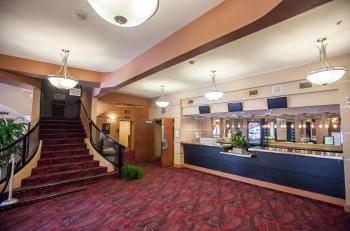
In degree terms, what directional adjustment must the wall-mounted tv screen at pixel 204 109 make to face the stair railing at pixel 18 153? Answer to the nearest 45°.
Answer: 0° — it already faces it

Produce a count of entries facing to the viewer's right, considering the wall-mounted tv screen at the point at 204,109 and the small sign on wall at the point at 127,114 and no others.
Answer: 0

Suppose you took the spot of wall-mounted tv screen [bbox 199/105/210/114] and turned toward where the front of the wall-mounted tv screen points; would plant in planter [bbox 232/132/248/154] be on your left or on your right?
on your left

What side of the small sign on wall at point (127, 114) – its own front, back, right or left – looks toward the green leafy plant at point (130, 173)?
front

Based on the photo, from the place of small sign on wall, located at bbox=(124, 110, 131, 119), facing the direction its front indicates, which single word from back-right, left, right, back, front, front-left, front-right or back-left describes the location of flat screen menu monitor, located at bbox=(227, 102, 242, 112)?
front-left

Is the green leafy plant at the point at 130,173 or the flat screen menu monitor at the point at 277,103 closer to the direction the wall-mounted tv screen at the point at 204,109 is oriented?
the green leafy plant

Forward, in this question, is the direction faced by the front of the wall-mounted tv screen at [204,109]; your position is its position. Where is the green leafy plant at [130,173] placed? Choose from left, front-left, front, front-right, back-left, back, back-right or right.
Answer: front

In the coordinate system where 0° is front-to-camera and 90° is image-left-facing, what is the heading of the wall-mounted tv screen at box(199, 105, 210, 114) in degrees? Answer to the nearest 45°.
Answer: approximately 45°

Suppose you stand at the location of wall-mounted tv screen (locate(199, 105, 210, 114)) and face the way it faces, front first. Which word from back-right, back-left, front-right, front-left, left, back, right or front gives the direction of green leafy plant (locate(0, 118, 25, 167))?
front

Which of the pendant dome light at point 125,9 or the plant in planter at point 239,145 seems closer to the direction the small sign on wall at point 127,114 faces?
the pendant dome light

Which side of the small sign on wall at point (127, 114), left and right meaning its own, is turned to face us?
front

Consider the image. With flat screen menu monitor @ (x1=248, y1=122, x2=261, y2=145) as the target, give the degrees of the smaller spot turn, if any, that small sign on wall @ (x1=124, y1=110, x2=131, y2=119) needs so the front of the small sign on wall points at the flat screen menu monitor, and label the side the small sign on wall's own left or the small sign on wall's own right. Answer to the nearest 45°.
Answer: approximately 90° to the small sign on wall's own left

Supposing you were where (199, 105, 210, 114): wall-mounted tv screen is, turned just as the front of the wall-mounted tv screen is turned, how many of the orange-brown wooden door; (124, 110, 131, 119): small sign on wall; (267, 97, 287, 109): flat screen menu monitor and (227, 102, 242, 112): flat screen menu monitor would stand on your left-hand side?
2

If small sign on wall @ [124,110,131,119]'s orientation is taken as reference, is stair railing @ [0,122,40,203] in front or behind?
in front

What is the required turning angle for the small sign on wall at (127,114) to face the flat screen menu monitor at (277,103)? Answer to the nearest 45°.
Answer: approximately 45° to its left

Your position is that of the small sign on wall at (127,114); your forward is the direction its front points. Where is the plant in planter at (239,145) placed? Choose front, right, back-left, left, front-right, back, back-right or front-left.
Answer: front-left
